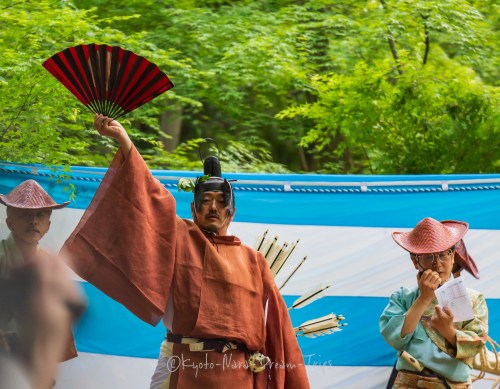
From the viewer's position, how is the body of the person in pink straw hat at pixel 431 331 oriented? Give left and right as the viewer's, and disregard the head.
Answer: facing the viewer

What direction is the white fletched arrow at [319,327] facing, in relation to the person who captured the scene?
facing to the left of the viewer

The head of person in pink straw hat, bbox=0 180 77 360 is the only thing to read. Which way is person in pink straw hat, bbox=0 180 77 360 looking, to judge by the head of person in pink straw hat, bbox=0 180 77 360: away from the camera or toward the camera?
toward the camera

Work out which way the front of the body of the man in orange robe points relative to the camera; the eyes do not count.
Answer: toward the camera

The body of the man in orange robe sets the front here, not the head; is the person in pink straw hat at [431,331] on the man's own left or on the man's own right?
on the man's own left

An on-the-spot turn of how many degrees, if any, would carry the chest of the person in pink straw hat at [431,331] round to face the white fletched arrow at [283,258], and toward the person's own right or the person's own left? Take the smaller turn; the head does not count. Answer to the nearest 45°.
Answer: approximately 90° to the person's own right

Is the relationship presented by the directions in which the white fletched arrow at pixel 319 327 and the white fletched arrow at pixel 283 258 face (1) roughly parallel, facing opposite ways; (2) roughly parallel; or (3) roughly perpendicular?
roughly parallel

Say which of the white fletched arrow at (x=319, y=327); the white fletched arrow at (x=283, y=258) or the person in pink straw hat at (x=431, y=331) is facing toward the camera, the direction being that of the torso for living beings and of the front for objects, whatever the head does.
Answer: the person in pink straw hat

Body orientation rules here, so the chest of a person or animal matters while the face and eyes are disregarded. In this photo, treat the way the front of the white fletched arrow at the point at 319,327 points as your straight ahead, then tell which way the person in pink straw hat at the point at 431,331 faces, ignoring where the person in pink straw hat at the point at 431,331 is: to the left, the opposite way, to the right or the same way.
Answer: to the left

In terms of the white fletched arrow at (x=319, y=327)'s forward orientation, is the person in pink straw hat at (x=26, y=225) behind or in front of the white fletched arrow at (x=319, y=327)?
in front

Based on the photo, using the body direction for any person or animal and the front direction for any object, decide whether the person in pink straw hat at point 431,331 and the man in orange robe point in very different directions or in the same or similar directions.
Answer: same or similar directions
